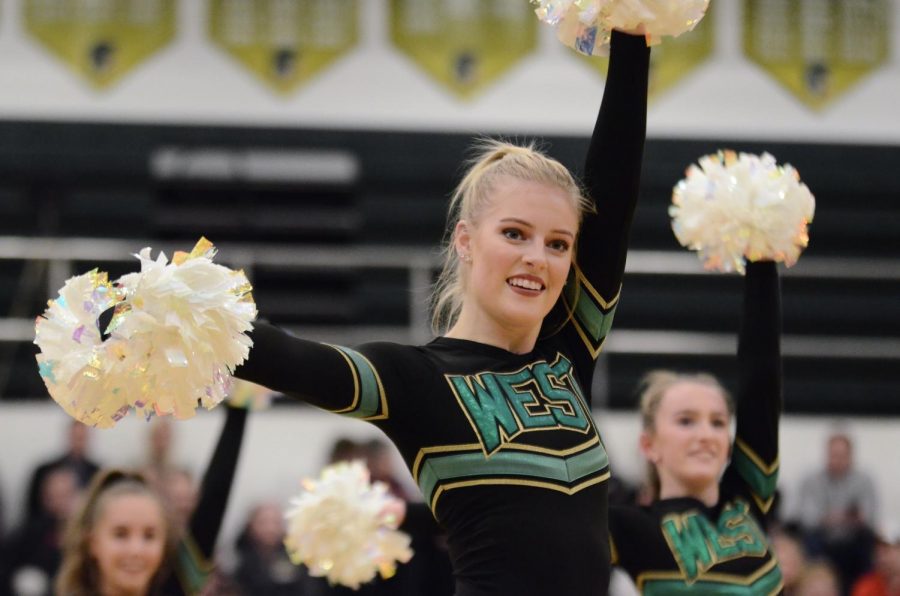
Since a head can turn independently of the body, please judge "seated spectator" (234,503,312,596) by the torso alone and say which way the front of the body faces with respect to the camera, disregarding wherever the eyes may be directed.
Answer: toward the camera

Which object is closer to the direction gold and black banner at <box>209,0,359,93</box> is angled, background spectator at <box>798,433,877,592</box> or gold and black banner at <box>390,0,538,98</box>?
the background spectator

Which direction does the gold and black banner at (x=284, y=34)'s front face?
toward the camera

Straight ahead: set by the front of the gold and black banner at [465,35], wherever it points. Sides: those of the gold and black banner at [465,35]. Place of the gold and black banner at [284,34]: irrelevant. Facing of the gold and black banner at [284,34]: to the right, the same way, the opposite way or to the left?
the same way

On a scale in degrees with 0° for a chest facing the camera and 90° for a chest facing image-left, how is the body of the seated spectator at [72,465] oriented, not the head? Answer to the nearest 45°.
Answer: approximately 0°

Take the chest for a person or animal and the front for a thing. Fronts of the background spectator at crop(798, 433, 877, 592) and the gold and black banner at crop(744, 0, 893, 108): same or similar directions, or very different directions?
same or similar directions

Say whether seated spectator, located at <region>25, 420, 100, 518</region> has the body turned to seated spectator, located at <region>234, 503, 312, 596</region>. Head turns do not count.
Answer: no

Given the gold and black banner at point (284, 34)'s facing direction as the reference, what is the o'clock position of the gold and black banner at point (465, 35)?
the gold and black banner at point (465, 35) is roughly at 9 o'clock from the gold and black banner at point (284, 34).

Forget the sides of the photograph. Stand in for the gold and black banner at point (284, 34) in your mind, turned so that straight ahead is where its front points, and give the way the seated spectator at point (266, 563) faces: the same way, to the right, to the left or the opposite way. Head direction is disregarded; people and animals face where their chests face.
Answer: the same way

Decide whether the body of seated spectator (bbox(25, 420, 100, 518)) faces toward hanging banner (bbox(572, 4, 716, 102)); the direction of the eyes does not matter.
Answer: no

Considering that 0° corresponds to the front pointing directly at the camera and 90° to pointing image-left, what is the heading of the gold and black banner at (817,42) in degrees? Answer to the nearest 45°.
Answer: approximately 0°

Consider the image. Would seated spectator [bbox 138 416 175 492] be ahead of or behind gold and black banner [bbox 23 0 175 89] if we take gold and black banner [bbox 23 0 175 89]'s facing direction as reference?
ahead

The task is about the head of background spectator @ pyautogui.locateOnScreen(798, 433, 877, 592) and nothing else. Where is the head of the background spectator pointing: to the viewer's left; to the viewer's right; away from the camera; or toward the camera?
toward the camera

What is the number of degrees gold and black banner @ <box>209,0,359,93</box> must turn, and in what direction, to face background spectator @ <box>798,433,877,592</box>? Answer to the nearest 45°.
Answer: approximately 45° to its left

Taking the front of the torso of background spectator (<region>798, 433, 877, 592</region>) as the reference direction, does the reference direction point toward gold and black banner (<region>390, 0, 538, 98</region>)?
no

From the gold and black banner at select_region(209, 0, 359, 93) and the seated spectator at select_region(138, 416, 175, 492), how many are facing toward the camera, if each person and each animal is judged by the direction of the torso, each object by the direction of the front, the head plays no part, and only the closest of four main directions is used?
2
